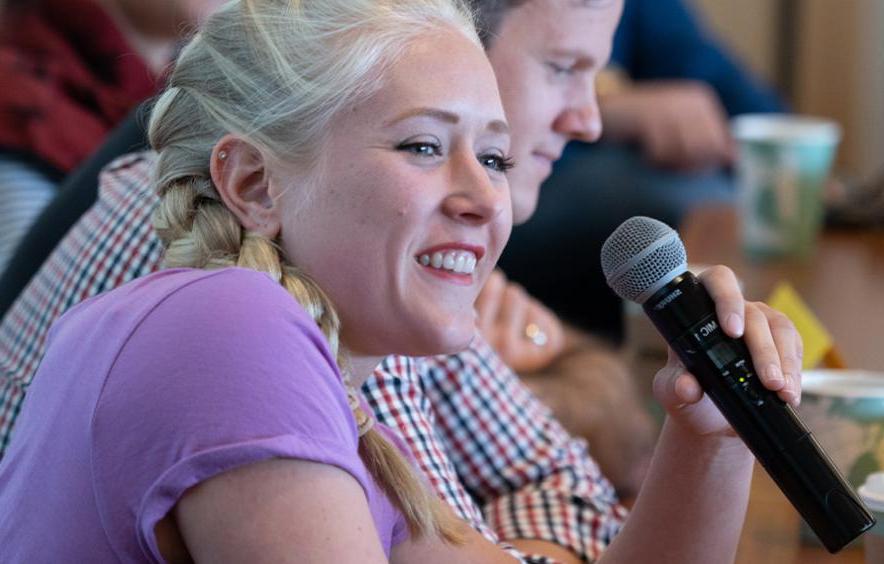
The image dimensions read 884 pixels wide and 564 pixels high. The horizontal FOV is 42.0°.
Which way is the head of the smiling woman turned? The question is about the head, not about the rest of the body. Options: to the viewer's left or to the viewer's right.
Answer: to the viewer's right

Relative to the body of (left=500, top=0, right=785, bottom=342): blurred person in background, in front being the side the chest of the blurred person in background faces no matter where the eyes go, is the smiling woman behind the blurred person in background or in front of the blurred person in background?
in front

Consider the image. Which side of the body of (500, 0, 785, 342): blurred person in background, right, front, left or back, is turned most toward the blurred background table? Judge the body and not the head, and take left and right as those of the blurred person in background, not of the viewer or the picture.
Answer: left

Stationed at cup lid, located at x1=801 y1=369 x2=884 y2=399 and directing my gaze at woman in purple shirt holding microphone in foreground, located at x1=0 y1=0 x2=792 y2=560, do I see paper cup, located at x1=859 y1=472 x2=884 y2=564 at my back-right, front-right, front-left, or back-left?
front-left

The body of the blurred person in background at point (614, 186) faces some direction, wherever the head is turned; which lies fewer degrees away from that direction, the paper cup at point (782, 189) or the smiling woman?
the smiling woman

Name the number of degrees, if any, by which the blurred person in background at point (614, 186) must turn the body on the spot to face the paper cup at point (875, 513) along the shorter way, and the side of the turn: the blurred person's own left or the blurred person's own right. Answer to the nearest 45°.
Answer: approximately 45° to the blurred person's own left

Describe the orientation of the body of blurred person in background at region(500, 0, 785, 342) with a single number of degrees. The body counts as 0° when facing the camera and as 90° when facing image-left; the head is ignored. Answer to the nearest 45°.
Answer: approximately 45°

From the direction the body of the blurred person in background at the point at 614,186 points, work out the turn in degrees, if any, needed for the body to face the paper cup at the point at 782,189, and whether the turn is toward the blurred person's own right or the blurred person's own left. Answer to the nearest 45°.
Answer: approximately 90° to the blurred person's own left

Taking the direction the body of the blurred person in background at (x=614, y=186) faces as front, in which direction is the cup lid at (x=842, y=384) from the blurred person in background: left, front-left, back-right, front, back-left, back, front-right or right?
front-left
